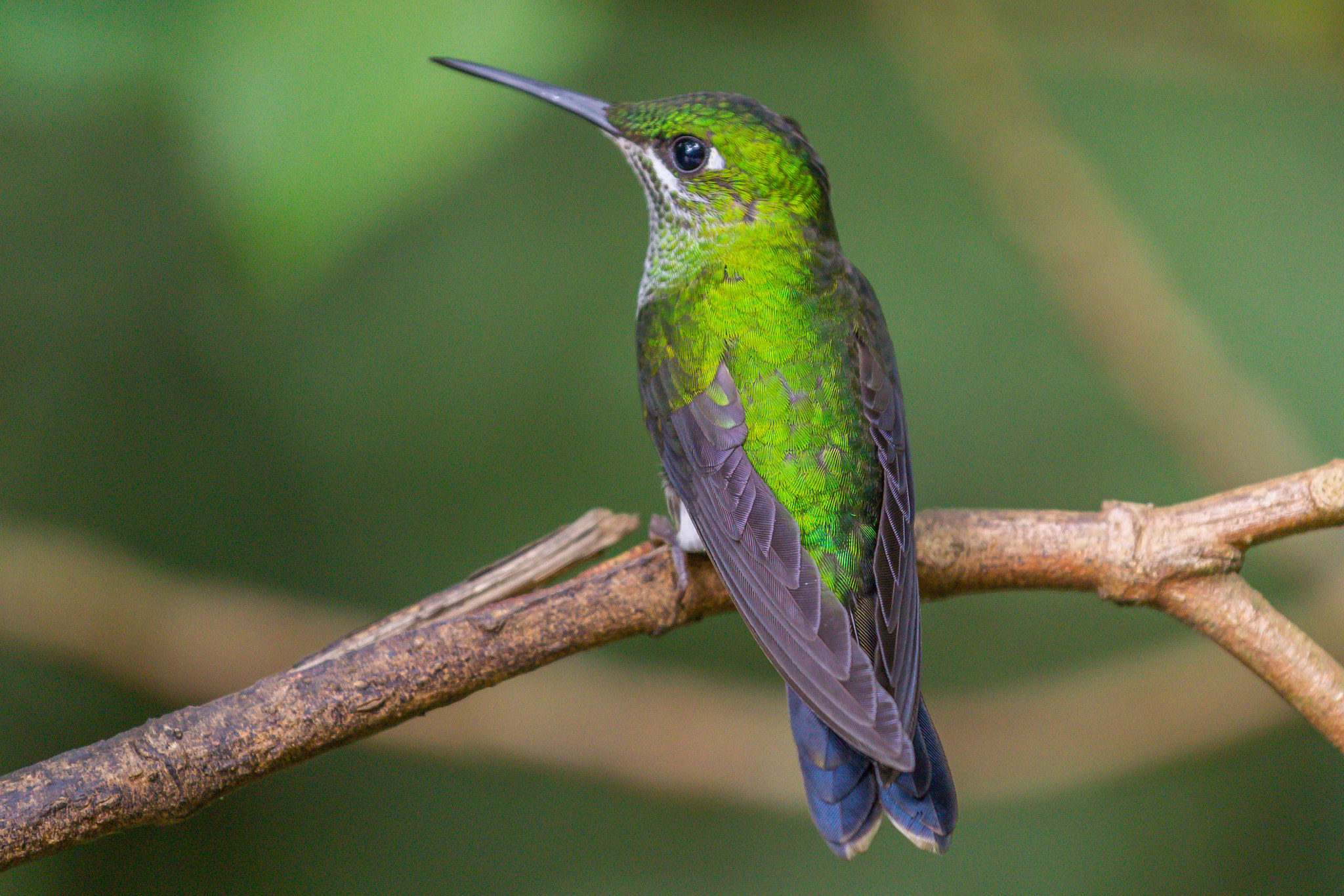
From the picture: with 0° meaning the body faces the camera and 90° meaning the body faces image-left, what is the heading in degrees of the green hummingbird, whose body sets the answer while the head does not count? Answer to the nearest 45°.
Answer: approximately 135°
